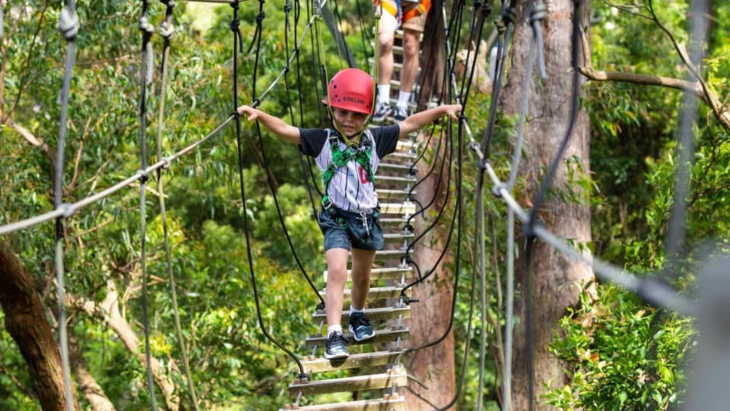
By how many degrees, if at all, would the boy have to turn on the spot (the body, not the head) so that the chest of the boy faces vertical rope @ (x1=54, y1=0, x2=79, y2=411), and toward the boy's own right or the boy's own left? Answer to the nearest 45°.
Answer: approximately 45° to the boy's own right

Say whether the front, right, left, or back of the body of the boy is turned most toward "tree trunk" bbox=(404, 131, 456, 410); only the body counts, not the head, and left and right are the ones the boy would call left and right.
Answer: back

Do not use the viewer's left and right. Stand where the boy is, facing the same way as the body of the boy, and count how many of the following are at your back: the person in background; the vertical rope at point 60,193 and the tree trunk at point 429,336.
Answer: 2

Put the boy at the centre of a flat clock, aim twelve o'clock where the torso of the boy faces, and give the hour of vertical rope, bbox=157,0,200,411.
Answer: The vertical rope is roughly at 1 o'clock from the boy.

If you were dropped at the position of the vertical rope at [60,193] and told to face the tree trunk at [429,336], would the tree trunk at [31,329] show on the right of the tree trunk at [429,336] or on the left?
left

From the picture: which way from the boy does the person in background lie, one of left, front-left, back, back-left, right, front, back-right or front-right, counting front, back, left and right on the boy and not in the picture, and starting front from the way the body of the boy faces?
back

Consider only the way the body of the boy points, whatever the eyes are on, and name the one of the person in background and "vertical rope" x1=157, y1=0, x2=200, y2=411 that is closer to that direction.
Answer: the vertical rope

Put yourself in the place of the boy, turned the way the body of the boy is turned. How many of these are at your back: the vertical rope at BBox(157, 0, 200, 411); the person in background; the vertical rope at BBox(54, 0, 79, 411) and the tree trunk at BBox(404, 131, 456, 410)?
2

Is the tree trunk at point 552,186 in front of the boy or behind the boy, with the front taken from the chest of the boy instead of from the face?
behind

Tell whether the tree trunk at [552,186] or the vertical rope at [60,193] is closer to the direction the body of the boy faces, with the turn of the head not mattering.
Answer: the vertical rope
